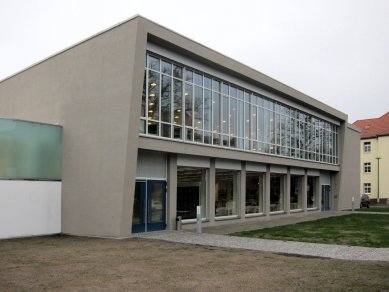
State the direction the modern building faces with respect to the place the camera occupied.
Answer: facing the viewer and to the right of the viewer
